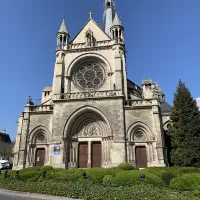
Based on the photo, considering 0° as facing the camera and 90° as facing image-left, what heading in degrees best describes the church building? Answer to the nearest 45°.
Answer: approximately 0°

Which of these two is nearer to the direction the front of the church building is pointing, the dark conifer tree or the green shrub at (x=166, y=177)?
the green shrub

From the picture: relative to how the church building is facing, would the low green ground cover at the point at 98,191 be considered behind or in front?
in front

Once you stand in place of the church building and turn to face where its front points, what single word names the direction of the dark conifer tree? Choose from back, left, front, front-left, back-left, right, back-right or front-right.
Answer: left

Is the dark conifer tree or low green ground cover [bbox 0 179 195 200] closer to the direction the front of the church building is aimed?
the low green ground cover

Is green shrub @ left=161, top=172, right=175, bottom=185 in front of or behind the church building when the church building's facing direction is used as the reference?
in front

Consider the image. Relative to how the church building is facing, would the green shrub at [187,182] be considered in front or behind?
in front
